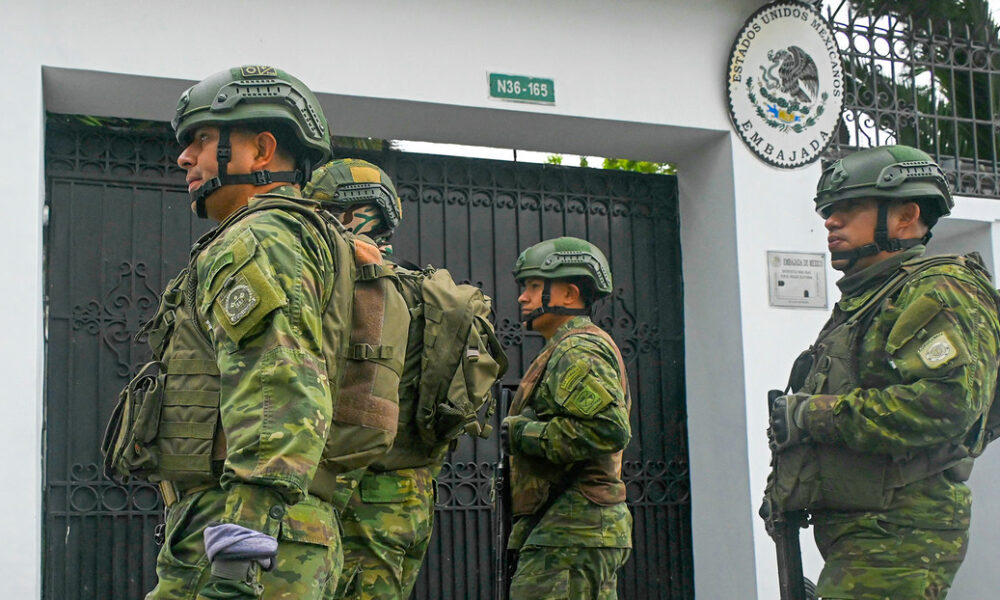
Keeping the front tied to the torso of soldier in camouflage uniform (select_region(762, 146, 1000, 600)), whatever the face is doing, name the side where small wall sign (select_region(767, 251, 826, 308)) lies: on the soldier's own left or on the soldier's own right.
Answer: on the soldier's own right

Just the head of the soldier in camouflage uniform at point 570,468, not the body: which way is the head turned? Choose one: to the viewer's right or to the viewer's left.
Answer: to the viewer's left

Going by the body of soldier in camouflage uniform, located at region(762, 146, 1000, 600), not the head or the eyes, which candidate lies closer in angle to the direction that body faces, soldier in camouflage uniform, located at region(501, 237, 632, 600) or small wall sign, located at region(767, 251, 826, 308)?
the soldier in camouflage uniform

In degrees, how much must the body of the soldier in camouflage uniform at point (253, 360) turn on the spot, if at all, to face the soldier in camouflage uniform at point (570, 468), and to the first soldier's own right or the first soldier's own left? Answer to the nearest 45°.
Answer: approximately 135° to the first soldier's own right

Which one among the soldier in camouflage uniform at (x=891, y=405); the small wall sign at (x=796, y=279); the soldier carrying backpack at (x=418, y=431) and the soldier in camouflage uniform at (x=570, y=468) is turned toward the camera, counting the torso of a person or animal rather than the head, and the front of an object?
the small wall sign

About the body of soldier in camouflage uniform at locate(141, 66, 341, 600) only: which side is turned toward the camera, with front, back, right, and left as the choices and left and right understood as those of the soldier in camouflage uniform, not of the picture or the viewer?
left

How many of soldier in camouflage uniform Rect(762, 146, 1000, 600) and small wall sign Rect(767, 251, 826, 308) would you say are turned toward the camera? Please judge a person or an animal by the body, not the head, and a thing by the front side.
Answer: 1

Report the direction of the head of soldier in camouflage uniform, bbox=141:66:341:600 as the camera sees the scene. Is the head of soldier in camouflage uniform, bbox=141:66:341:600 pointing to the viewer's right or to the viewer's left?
to the viewer's left

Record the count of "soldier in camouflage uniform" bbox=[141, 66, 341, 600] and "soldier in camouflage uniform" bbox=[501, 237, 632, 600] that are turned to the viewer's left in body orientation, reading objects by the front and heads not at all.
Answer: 2

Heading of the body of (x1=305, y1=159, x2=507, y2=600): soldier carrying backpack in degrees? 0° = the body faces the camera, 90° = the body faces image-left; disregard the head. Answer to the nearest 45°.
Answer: approximately 90°

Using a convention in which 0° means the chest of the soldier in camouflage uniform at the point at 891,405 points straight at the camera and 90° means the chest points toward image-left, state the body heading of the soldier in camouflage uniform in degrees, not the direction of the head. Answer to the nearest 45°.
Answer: approximately 90°

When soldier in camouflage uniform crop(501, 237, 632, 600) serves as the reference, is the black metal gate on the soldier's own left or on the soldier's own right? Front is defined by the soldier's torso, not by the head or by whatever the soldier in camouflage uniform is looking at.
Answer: on the soldier's own right

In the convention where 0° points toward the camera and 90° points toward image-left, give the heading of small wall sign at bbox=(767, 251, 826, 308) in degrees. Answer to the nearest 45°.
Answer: approximately 0°
